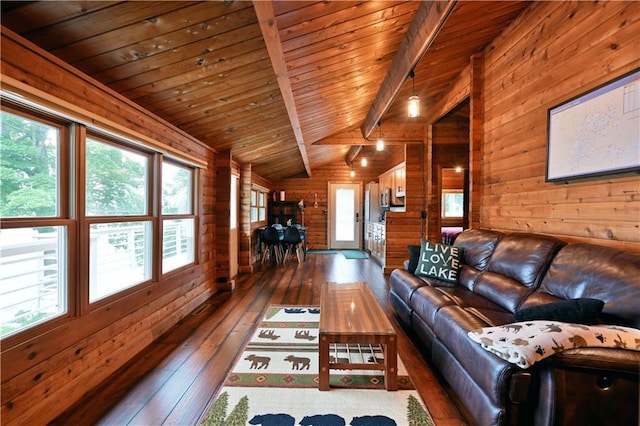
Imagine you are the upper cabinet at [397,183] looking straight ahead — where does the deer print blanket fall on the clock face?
The deer print blanket is roughly at 9 o'clock from the upper cabinet.

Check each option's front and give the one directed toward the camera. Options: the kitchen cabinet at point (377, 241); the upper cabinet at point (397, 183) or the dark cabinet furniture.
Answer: the dark cabinet furniture

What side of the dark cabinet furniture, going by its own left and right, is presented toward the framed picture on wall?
front

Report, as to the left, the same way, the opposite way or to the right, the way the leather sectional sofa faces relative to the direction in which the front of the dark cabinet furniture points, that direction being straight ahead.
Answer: to the right

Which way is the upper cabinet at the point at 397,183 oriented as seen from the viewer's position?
to the viewer's left

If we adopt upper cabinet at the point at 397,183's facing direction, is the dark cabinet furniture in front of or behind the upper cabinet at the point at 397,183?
in front

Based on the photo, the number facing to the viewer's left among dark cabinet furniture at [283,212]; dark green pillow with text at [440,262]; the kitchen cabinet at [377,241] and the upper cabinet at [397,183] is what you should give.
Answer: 2

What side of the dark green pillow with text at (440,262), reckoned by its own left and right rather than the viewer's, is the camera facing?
front

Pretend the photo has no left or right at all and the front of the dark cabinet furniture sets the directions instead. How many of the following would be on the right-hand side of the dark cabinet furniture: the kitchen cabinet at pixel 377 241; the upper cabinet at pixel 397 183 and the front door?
0

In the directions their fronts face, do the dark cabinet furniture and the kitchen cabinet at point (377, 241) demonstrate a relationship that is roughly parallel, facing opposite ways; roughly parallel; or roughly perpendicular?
roughly perpendicular

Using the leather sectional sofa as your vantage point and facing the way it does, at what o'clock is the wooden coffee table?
The wooden coffee table is roughly at 1 o'clock from the leather sectional sofa.

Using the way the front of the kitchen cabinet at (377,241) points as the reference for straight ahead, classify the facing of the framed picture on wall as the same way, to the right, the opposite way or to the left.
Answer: the same way

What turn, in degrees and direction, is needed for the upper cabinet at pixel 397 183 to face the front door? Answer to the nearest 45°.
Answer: approximately 45° to its right

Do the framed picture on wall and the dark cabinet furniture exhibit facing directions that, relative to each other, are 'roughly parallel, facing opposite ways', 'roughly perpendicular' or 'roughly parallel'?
roughly perpendicular

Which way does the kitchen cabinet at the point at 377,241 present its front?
to the viewer's left

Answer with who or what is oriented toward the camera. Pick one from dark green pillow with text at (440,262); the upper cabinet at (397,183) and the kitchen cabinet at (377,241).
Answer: the dark green pillow with text

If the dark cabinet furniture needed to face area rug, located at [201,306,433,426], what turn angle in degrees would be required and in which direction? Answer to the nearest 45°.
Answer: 0° — it already faces it

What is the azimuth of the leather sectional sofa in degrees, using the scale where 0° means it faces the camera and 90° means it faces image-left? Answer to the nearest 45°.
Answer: approximately 45°

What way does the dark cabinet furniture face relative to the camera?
toward the camera

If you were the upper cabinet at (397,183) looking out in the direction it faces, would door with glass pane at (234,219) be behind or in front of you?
in front
